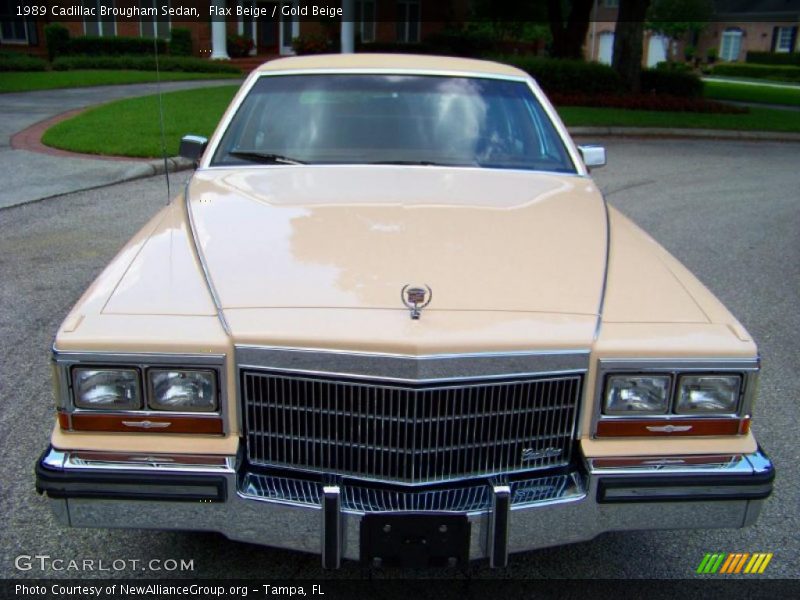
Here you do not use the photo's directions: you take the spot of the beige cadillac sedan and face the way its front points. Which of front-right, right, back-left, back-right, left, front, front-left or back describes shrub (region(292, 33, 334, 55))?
back

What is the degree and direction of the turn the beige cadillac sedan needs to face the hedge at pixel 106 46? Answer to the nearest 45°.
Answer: approximately 180°

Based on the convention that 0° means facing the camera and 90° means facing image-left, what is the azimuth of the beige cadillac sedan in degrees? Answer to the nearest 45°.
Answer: approximately 0°

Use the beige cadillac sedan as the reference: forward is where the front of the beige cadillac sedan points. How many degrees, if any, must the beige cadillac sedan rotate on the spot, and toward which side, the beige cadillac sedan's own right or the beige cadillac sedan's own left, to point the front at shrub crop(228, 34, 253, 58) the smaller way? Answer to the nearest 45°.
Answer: approximately 180°

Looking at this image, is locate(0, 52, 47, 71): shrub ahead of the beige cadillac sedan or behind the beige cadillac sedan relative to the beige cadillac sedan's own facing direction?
behind

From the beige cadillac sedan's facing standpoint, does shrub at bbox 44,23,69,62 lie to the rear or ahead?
to the rear

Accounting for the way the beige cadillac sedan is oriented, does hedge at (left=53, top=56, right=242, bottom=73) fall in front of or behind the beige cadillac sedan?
behind

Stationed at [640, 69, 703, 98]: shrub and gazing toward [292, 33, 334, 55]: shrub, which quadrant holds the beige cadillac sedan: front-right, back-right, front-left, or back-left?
back-left

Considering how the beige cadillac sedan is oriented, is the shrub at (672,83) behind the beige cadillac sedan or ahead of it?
behind

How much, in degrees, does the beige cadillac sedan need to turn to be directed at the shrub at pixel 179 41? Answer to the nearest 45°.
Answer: approximately 180°

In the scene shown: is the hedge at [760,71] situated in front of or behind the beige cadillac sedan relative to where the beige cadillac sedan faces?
behind
